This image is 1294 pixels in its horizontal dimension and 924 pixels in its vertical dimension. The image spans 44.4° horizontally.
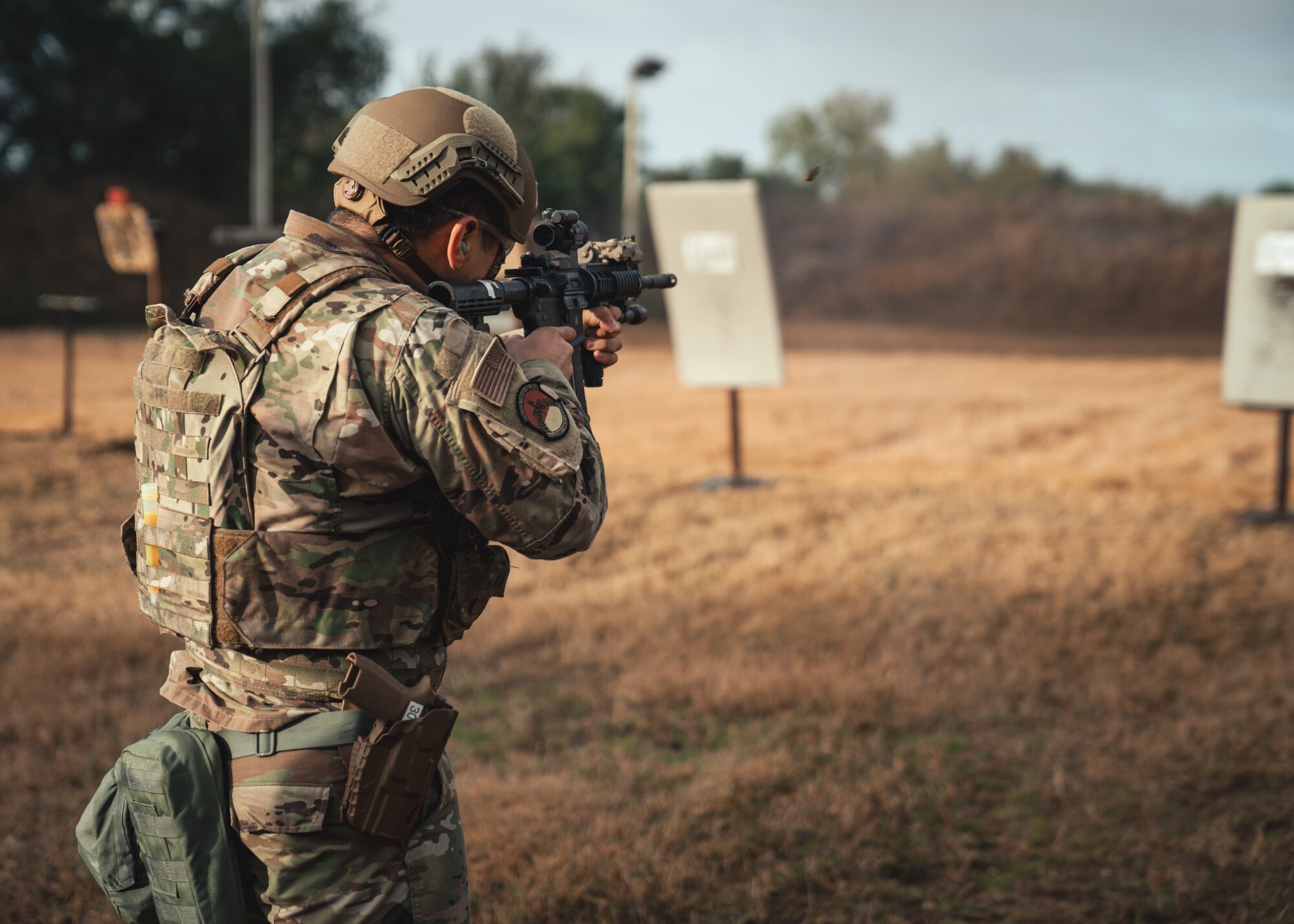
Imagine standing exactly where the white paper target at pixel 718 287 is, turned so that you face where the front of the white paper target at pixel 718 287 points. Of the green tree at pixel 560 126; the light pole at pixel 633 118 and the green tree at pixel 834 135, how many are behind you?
3

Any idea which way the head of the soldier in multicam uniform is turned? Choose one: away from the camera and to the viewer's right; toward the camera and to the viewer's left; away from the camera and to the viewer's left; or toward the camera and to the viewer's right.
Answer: away from the camera and to the viewer's right

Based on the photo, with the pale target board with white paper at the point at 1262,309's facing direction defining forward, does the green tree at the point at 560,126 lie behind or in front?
behind

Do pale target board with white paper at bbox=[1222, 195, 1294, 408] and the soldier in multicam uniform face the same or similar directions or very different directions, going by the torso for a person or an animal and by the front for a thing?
very different directions

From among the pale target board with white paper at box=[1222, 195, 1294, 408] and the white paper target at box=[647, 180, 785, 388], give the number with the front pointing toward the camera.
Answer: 2

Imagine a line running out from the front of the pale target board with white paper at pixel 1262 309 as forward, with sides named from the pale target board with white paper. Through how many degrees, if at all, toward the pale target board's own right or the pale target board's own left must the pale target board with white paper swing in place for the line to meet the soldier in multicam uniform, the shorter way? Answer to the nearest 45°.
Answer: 0° — it already faces them

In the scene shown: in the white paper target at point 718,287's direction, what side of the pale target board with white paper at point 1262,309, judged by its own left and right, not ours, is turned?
right

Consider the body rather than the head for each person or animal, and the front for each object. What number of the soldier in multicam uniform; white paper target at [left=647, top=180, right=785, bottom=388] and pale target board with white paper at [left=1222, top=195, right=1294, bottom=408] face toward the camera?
2

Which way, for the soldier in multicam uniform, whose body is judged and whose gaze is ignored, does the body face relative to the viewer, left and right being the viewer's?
facing away from the viewer and to the right of the viewer

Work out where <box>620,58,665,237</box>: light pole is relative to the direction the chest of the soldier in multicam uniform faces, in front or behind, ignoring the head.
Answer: in front

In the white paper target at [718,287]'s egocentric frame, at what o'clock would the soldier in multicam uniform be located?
The soldier in multicam uniform is roughly at 12 o'clock from the white paper target.

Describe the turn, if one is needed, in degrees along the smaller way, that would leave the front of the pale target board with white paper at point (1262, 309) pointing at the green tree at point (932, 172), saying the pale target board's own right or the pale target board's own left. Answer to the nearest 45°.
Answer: approximately 180°
